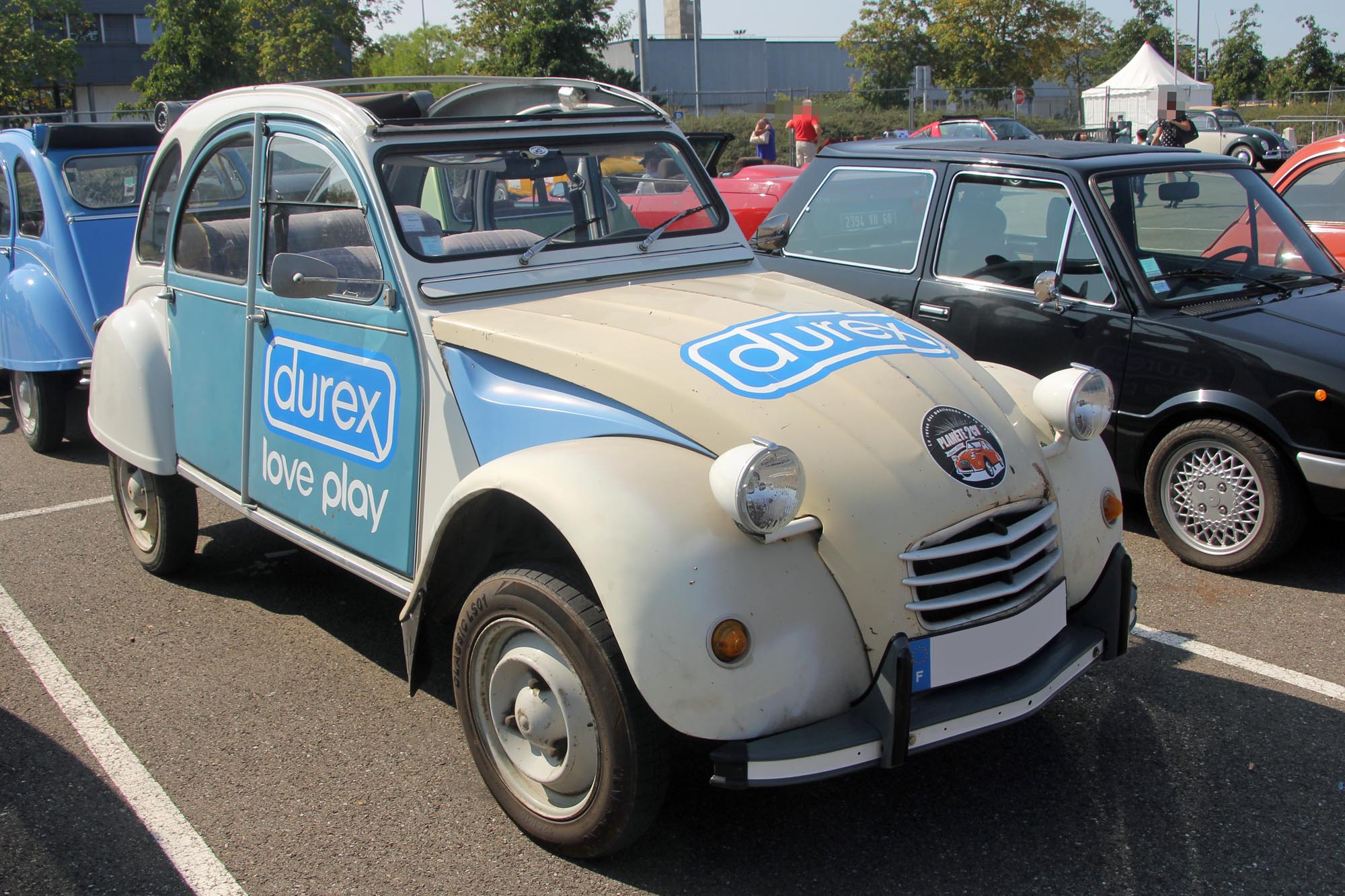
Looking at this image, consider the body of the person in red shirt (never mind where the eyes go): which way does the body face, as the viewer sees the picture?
away from the camera

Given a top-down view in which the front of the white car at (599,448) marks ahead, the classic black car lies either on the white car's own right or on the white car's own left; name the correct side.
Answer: on the white car's own left

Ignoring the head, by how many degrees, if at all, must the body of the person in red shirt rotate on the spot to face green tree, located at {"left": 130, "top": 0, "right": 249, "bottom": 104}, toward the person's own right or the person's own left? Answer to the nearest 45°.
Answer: approximately 45° to the person's own left

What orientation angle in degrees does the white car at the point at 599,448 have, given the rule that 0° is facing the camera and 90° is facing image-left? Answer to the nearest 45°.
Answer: approximately 315°

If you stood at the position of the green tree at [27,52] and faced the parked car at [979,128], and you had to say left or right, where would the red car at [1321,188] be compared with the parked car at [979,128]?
right

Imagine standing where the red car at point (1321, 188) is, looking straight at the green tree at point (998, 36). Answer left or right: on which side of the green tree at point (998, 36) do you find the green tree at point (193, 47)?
left

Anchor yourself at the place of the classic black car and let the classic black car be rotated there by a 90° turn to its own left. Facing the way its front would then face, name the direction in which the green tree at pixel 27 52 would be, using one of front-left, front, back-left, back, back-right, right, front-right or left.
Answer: left

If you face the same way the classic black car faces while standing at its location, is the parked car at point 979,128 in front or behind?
behind
